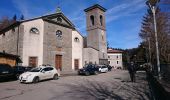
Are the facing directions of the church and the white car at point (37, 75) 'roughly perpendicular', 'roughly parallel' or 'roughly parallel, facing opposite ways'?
roughly perpendicular

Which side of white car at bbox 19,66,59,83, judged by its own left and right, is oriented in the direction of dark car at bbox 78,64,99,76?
back

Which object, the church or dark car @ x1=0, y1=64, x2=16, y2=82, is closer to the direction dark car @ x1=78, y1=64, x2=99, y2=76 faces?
the dark car

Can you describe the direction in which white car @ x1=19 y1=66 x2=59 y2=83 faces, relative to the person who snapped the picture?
facing the viewer and to the left of the viewer

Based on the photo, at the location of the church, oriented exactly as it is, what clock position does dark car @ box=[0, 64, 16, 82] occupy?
The dark car is roughly at 2 o'clock from the church.

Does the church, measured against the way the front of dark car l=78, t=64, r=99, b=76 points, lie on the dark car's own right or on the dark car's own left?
on the dark car's own right

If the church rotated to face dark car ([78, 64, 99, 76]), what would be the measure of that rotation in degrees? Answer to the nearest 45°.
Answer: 0° — it already faces it

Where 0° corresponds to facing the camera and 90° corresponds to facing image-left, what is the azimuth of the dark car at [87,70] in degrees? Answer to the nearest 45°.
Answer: approximately 45°

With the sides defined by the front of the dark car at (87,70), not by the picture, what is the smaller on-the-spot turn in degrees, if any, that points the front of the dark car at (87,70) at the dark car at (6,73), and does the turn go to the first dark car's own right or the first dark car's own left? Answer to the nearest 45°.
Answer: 0° — it already faces it

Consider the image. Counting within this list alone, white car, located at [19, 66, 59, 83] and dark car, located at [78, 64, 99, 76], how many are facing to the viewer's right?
0

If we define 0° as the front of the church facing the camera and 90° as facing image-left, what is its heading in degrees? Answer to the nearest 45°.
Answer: approximately 315°

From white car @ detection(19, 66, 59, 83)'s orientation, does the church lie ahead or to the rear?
to the rear

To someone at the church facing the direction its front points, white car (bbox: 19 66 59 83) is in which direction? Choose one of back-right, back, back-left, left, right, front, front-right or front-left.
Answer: front-right
